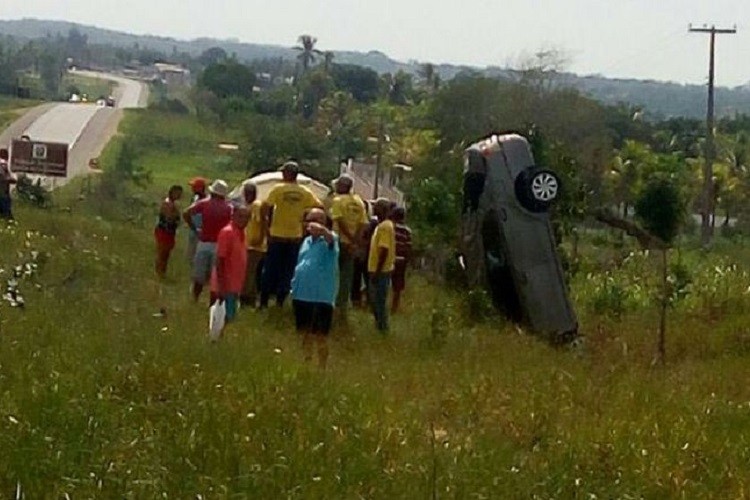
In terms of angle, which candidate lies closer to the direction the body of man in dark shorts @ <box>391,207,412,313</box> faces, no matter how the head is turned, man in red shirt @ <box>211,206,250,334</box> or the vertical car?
the man in red shirt

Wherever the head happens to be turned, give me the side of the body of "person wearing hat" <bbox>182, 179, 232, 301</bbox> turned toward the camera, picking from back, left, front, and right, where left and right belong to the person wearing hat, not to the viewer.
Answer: back

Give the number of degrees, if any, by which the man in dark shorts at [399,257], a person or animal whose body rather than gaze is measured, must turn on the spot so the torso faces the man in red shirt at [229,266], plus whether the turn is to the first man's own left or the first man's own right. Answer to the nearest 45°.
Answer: approximately 90° to the first man's own left

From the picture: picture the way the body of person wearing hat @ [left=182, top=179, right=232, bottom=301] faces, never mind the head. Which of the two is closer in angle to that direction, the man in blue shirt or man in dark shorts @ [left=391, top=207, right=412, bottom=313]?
the man in dark shorts

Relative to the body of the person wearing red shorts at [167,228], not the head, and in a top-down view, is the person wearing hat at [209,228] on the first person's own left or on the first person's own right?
on the first person's own right

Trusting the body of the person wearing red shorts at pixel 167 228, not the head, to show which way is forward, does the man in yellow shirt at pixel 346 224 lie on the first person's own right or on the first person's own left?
on the first person's own right

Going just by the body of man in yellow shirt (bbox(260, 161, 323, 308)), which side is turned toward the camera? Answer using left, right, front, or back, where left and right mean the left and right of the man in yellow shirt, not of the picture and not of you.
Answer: back

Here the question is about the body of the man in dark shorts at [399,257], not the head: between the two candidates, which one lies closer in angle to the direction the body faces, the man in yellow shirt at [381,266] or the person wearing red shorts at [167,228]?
the person wearing red shorts

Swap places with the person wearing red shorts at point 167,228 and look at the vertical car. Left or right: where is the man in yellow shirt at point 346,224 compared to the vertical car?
right
